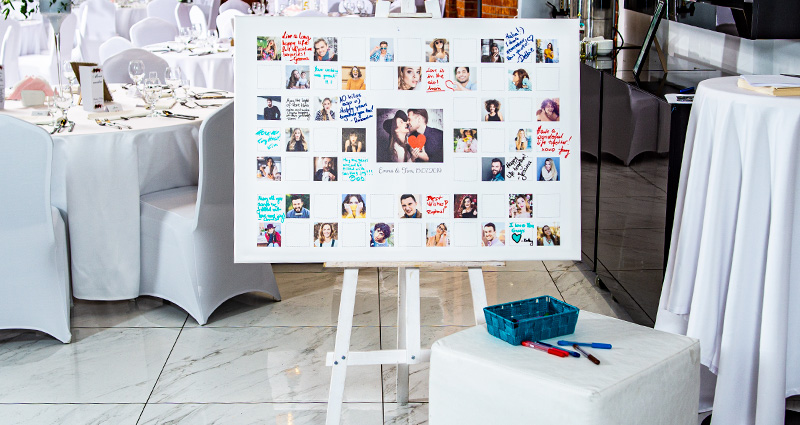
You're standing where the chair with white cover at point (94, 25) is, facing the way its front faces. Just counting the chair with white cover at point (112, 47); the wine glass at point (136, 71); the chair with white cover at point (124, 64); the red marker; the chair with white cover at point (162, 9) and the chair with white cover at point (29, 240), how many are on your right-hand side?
1

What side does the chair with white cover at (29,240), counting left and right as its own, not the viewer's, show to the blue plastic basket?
right

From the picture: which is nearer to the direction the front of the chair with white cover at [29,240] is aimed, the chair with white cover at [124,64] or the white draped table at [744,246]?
the chair with white cover

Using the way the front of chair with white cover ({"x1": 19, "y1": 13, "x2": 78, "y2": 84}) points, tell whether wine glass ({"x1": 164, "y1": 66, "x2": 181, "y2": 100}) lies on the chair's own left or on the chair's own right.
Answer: on the chair's own left

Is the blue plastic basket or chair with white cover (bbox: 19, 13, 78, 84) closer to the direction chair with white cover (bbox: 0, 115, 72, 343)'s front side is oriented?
the chair with white cover

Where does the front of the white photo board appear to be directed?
toward the camera

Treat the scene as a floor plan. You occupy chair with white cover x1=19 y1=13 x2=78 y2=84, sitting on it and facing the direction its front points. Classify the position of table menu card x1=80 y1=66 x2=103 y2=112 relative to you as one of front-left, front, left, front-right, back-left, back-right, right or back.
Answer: left

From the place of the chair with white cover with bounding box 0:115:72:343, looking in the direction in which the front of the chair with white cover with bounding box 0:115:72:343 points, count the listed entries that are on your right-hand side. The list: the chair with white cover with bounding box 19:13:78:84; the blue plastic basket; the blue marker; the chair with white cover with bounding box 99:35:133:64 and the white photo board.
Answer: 3

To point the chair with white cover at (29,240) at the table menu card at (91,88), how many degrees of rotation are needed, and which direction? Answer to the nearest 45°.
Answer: approximately 45° to its left

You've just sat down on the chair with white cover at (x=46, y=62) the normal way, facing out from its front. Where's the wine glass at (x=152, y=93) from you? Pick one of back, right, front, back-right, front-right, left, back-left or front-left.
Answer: left

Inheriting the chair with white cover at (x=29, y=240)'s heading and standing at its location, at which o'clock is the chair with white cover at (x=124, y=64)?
the chair with white cover at (x=124, y=64) is roughly at 11 o'clock from the chair with white cover at (x=29, y=240).

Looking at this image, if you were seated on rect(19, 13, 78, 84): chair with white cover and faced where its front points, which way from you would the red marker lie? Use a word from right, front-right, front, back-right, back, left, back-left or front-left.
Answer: left
